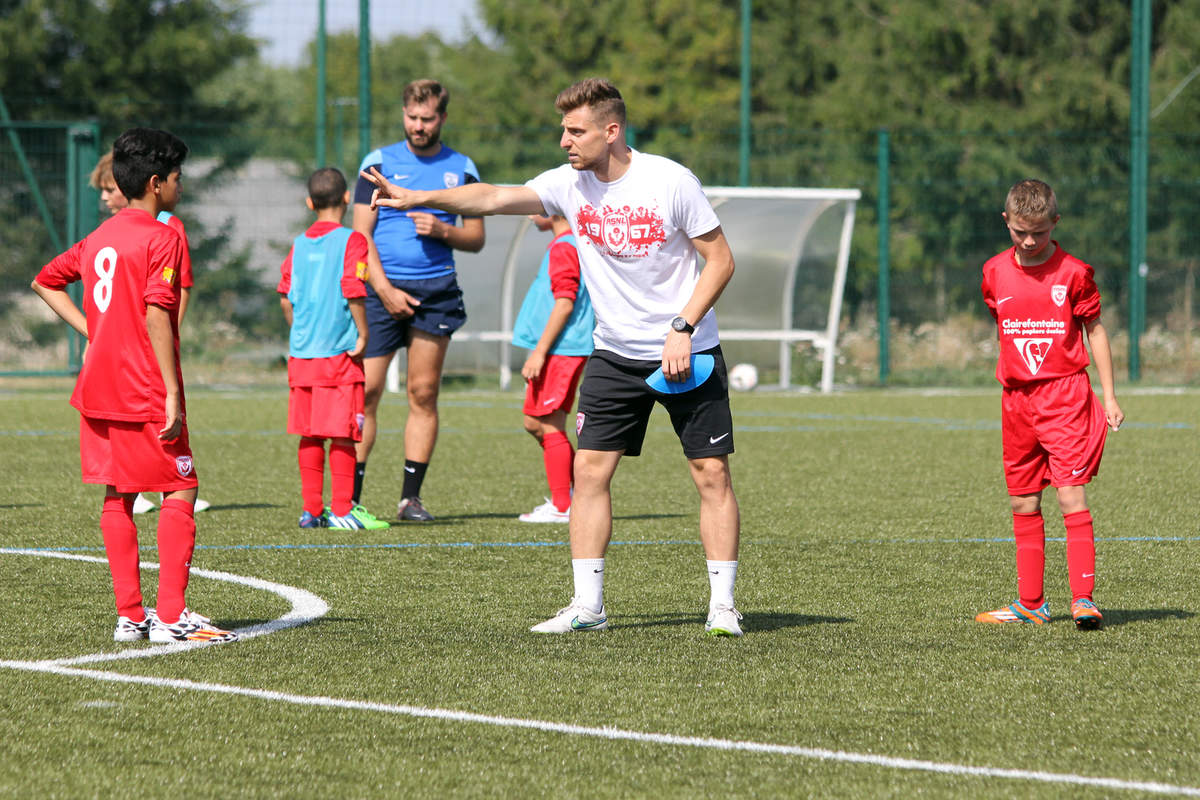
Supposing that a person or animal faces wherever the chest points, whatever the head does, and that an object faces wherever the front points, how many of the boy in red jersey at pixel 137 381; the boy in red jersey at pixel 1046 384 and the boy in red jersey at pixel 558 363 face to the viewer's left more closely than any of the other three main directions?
1

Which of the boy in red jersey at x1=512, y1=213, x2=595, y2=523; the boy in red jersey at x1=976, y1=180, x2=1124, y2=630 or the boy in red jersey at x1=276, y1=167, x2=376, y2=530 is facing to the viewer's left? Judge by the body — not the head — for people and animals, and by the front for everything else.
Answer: the boy in red jersey at x1=512, y1=213, x2=595, y2=523

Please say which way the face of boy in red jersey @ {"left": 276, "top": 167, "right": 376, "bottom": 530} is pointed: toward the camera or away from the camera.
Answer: away from the camera

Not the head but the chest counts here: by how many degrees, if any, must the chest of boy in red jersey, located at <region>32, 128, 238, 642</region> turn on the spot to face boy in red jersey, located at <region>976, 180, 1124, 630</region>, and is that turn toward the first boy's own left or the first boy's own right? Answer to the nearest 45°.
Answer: approximately 45° to the first boy's own right

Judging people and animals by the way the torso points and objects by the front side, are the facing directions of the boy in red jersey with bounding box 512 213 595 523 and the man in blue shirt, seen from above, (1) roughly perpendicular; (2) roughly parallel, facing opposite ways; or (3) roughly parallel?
roughly perpendicular

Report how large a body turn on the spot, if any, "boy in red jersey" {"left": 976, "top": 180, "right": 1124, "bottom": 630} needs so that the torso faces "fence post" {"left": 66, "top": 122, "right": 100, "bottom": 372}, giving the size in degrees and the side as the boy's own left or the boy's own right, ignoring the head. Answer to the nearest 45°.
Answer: approximately 135° to the boy's own right

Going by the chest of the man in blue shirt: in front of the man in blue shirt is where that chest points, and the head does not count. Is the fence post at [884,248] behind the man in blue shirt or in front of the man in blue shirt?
behind

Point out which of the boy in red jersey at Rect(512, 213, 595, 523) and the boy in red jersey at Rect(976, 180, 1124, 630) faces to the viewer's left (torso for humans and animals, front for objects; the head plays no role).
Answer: the boy in red jersey at Rect(512, 213, 595, 523)

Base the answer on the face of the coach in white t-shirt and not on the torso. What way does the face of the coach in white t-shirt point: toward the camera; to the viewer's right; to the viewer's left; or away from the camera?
to the viewer's left

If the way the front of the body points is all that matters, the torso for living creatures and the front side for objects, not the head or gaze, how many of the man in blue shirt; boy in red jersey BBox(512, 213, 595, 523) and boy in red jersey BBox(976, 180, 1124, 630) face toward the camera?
2

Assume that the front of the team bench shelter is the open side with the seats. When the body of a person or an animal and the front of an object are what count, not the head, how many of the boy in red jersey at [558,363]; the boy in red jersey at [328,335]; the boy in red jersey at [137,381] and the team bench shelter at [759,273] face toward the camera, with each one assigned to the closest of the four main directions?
1

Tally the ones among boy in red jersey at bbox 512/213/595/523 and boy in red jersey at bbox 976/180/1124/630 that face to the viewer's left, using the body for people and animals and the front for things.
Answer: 1

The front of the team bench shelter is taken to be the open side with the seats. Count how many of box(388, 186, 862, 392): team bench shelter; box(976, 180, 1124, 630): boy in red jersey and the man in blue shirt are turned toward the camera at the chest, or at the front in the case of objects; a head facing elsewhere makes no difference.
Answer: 3
